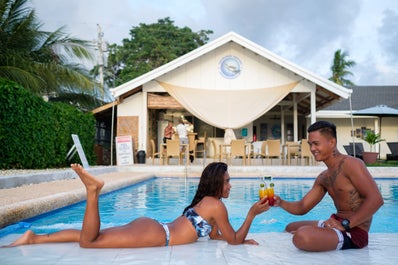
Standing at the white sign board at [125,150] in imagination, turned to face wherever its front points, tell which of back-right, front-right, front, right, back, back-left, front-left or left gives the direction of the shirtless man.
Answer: front

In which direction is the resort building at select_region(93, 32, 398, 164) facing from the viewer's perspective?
toward the camera

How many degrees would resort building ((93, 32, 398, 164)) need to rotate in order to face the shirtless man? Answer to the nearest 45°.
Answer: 0° — it already faces them

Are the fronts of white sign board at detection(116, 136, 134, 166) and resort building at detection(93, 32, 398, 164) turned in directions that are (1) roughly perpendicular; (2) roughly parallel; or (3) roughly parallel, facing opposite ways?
roughly parallel

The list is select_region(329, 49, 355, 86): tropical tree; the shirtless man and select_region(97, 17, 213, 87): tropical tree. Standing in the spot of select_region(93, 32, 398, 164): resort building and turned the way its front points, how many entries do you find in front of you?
1

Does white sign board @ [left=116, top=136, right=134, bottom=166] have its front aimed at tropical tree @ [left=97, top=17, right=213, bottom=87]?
no

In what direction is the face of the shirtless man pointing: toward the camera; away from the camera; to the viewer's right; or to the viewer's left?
to the viewer's left

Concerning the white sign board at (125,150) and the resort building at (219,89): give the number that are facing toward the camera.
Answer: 2

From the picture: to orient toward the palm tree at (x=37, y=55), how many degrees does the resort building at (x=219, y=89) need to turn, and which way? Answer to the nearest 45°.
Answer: approximately 90° to its right

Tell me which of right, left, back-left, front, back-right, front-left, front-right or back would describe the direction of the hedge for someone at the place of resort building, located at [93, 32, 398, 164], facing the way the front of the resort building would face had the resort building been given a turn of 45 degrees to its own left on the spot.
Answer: right

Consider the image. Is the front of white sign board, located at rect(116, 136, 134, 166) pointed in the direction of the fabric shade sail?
no

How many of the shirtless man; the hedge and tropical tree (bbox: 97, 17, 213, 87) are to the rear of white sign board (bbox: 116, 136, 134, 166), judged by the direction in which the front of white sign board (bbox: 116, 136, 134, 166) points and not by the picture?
1

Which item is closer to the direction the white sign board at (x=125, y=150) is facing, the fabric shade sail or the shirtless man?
the shirtless man

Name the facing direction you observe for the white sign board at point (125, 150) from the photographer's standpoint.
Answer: facing the viewer

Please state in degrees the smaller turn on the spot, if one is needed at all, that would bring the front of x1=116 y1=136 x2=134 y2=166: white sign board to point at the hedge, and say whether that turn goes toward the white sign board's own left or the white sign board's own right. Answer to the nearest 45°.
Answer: approximately 45° to the white sign board's own right
